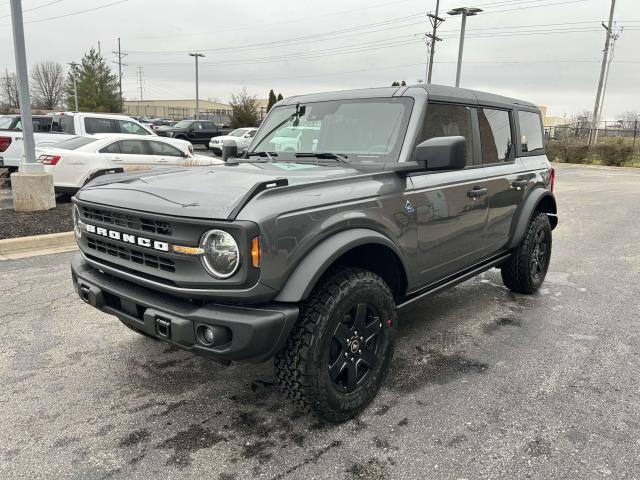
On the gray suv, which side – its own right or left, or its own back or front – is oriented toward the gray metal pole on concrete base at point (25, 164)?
right

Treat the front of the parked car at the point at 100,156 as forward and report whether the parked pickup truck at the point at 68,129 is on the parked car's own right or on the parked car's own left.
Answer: on the parked car's own left

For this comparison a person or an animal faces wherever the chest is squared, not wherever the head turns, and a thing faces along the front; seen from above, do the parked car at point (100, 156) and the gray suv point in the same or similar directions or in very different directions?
very different directions

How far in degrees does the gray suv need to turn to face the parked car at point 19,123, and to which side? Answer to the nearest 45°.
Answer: approximately 90° to its right

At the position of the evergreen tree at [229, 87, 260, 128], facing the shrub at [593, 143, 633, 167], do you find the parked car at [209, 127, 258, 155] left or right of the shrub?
right

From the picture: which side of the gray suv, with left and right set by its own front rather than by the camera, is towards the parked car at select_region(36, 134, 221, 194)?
right

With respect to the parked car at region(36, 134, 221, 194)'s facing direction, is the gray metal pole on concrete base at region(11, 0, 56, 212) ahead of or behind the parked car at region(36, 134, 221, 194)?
behind

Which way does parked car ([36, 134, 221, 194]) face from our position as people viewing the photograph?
facing away from the viewer and to the right of the viewer

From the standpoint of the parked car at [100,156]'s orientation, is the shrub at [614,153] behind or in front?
in front

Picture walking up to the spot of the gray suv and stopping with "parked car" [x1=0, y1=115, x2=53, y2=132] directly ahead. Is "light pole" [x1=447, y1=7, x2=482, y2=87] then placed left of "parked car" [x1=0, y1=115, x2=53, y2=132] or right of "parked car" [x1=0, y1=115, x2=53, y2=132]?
right

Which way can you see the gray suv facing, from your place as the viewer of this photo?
facing the viewer and to the left of the viewer
